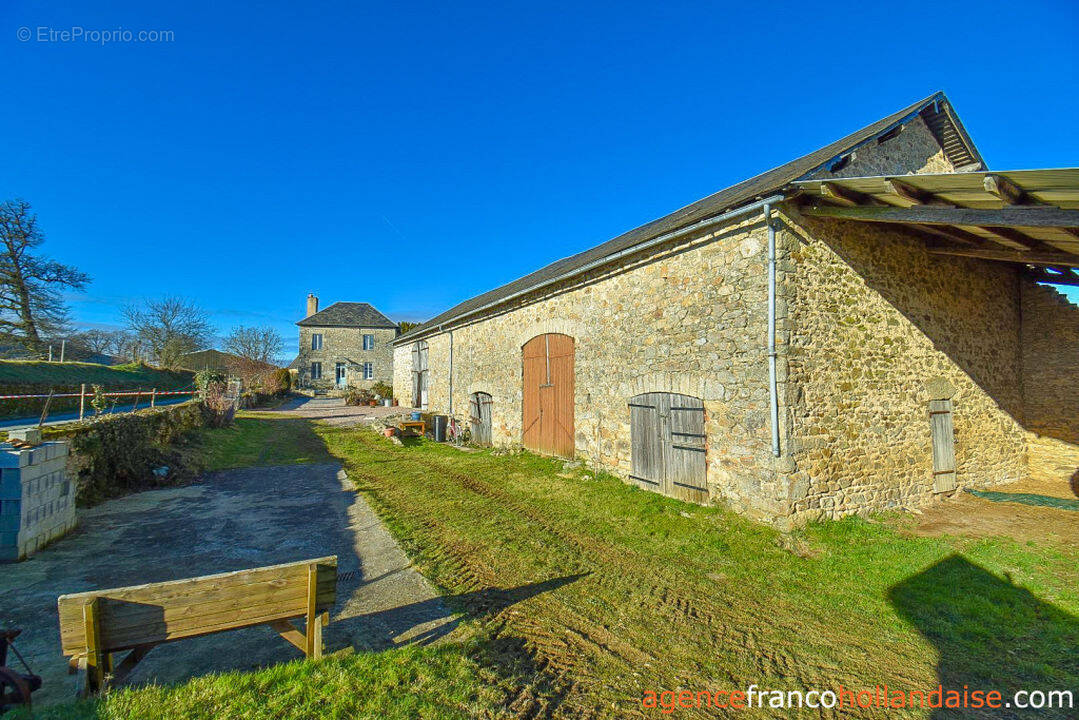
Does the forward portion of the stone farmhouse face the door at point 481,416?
yes

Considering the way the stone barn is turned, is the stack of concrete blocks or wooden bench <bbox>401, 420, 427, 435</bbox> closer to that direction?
the stack of concrete blocks

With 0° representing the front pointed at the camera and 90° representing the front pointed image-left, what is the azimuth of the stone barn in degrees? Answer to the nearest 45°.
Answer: approximately 45°

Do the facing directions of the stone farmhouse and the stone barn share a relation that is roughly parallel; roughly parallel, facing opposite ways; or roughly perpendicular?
roughly perpendicular

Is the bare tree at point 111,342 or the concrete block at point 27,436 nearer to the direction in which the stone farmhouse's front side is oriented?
the concrete block

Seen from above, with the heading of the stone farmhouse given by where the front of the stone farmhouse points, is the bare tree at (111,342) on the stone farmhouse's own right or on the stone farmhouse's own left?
on the stone farmhouse's own right

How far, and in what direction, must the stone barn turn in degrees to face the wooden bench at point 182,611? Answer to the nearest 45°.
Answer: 0° — it already faces it

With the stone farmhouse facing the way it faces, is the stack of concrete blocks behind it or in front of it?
in front

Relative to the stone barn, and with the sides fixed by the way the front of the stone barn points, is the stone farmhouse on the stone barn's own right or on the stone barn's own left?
on the stone barn's own right

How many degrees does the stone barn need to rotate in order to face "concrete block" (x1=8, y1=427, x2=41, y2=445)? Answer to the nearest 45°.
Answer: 0° — it already faces it

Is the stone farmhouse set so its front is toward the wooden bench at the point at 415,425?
yes

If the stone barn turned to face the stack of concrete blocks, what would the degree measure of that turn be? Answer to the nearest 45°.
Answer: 0° — it already faces it

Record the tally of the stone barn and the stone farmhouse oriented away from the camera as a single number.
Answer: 0

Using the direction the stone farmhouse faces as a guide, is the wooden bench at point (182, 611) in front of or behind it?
in front

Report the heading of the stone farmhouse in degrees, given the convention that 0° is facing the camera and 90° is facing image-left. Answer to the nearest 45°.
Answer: approximately 0°
